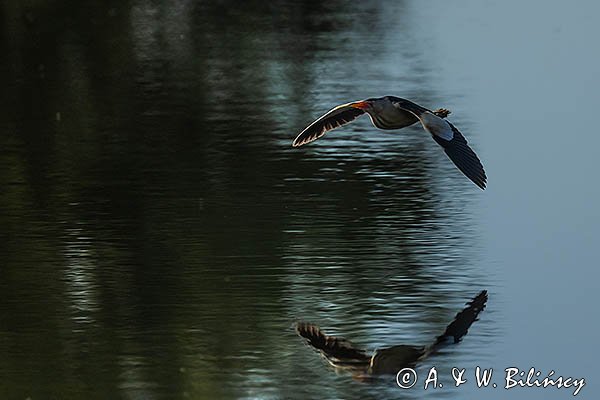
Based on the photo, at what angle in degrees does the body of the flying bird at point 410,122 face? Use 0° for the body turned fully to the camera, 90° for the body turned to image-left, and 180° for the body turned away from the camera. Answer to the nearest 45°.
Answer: approximately 45°
